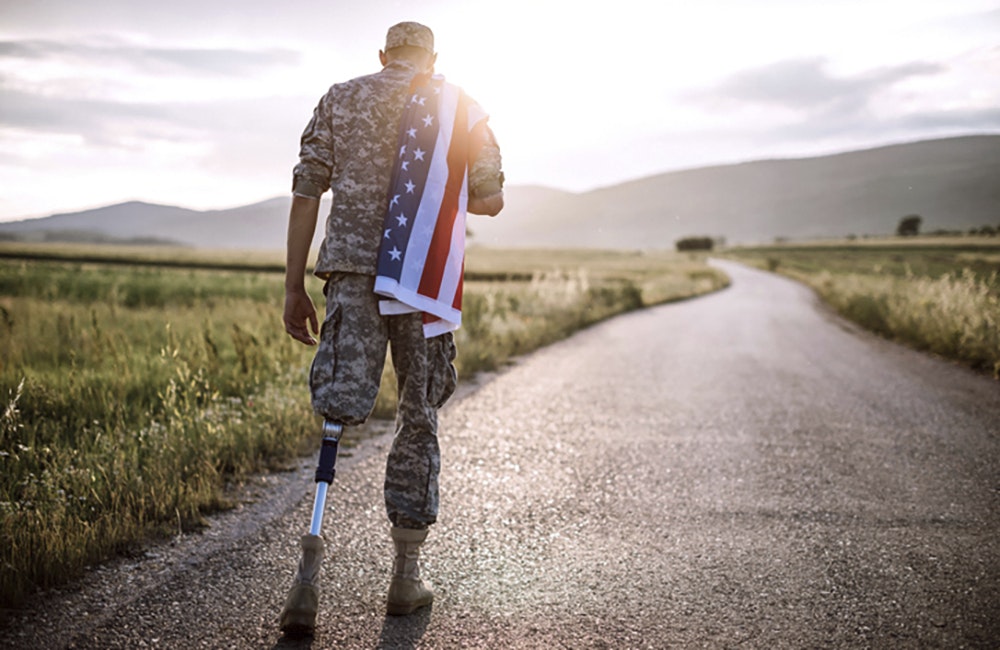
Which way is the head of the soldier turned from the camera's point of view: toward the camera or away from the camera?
away from the camera

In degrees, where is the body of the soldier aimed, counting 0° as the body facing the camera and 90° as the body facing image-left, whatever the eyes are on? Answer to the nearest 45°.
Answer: approximately 180°
